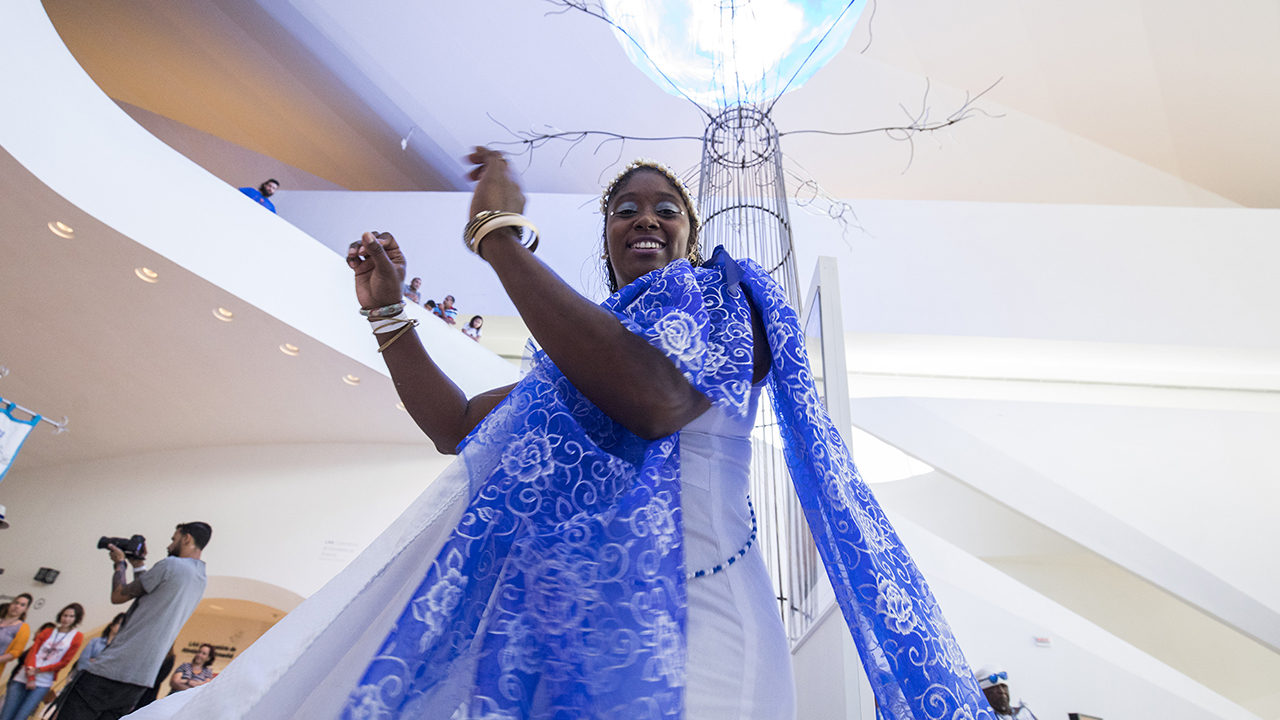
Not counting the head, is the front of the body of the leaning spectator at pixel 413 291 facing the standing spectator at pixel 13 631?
no

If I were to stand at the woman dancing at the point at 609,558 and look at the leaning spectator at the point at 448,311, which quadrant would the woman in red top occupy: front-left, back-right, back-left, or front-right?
front-left

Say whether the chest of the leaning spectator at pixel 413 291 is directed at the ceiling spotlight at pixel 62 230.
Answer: no

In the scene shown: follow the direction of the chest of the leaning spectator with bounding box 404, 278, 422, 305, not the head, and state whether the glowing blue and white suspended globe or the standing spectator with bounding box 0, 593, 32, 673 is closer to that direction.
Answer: the glowing blue and white suspended globe

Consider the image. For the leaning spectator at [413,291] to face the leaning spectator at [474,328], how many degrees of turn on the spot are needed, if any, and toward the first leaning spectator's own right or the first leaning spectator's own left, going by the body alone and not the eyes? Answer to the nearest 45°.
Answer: approximately 90° to the first leaning spectator's own left

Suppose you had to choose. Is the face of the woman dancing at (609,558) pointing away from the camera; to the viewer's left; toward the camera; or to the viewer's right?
toward the camera

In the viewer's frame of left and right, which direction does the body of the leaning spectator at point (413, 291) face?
facing the viewer and to the right of the viewer

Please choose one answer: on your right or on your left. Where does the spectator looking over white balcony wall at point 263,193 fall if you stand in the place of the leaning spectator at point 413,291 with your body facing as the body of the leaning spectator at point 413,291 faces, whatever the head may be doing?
on your right
